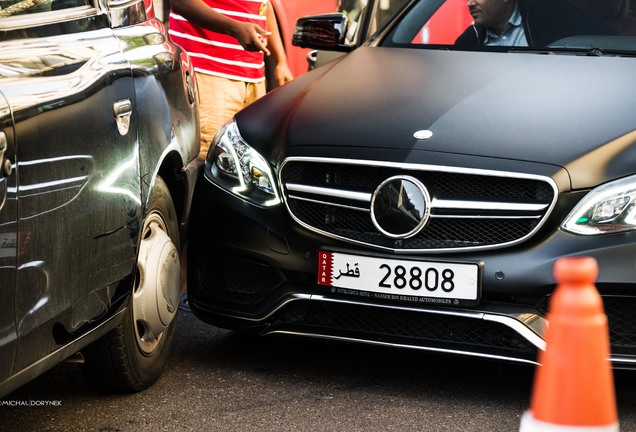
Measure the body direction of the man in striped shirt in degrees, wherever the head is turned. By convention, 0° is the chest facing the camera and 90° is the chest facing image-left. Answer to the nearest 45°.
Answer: approximately 315°

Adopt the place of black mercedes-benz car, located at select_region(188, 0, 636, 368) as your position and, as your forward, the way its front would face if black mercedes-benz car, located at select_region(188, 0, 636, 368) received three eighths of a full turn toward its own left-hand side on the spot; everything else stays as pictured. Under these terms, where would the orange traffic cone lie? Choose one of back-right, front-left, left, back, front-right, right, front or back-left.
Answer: right

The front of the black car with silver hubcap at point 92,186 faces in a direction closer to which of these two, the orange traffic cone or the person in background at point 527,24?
the orange traffic cone

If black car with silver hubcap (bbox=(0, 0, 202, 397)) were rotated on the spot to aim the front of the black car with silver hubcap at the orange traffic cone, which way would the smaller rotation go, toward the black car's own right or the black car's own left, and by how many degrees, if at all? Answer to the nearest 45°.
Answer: approximately 90° to the black car's own left

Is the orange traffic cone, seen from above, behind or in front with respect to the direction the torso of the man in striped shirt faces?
in front

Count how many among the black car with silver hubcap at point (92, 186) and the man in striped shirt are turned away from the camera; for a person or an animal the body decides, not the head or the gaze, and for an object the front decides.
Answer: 0

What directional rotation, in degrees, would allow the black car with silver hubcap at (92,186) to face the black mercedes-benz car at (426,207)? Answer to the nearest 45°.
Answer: approximately 135° to its left

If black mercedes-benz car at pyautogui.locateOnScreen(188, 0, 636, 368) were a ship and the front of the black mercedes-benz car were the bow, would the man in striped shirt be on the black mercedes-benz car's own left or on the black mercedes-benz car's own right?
on the black mercedes-benz car's own right

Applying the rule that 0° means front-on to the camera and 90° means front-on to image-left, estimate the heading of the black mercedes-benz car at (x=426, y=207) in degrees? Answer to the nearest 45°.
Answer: approximately 45°

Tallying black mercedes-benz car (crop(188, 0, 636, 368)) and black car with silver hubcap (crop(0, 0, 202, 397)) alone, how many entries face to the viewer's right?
0

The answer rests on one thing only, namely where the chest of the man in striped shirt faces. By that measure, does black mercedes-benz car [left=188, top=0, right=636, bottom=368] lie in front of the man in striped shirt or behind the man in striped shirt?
in front

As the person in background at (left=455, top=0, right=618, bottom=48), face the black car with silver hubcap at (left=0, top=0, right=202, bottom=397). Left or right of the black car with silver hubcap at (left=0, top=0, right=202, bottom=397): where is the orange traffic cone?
left

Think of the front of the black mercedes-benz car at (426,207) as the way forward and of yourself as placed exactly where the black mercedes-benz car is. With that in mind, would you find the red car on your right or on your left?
on your right
